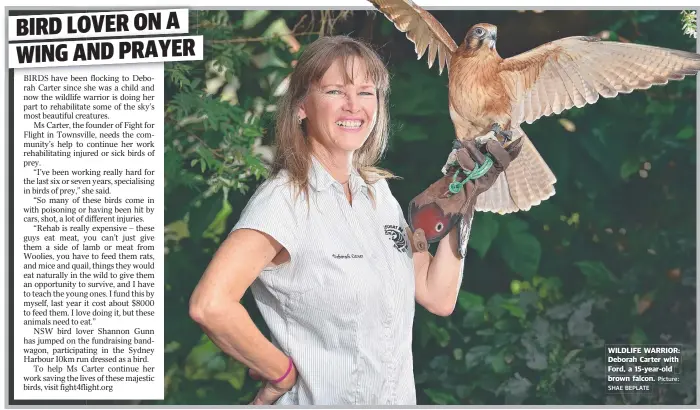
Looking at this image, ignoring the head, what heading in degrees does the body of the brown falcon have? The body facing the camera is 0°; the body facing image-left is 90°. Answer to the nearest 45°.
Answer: approximately 0°

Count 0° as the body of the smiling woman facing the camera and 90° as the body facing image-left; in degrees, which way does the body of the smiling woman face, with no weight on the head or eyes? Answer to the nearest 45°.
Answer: approximately 315°

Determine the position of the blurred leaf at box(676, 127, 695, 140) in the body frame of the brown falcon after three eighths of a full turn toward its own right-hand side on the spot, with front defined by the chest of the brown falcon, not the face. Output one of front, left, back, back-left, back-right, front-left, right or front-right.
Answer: right

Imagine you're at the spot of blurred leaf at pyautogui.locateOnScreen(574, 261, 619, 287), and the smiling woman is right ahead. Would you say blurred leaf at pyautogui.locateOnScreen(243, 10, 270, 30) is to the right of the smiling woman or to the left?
right
